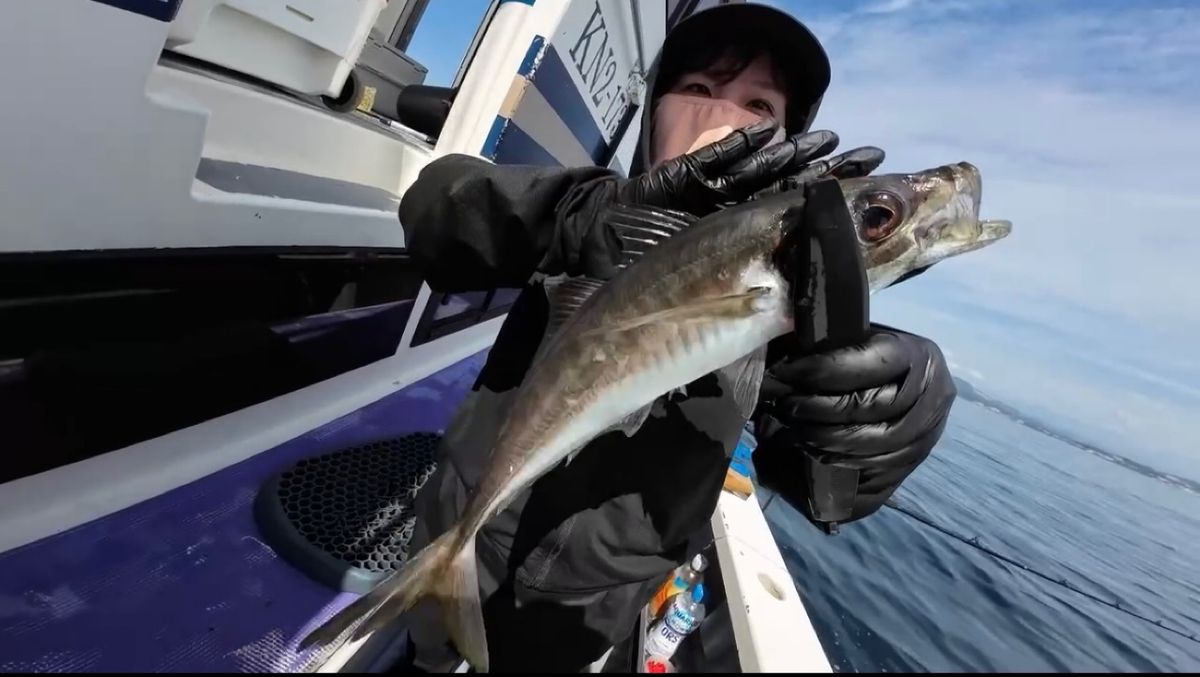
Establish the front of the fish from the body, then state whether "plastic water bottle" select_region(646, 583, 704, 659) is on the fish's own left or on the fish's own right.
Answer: on the fish's own left

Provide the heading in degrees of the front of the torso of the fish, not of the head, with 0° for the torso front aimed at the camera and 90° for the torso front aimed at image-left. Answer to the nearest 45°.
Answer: approximately 270°

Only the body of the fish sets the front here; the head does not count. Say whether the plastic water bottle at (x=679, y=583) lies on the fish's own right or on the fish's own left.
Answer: on the fish's own left
